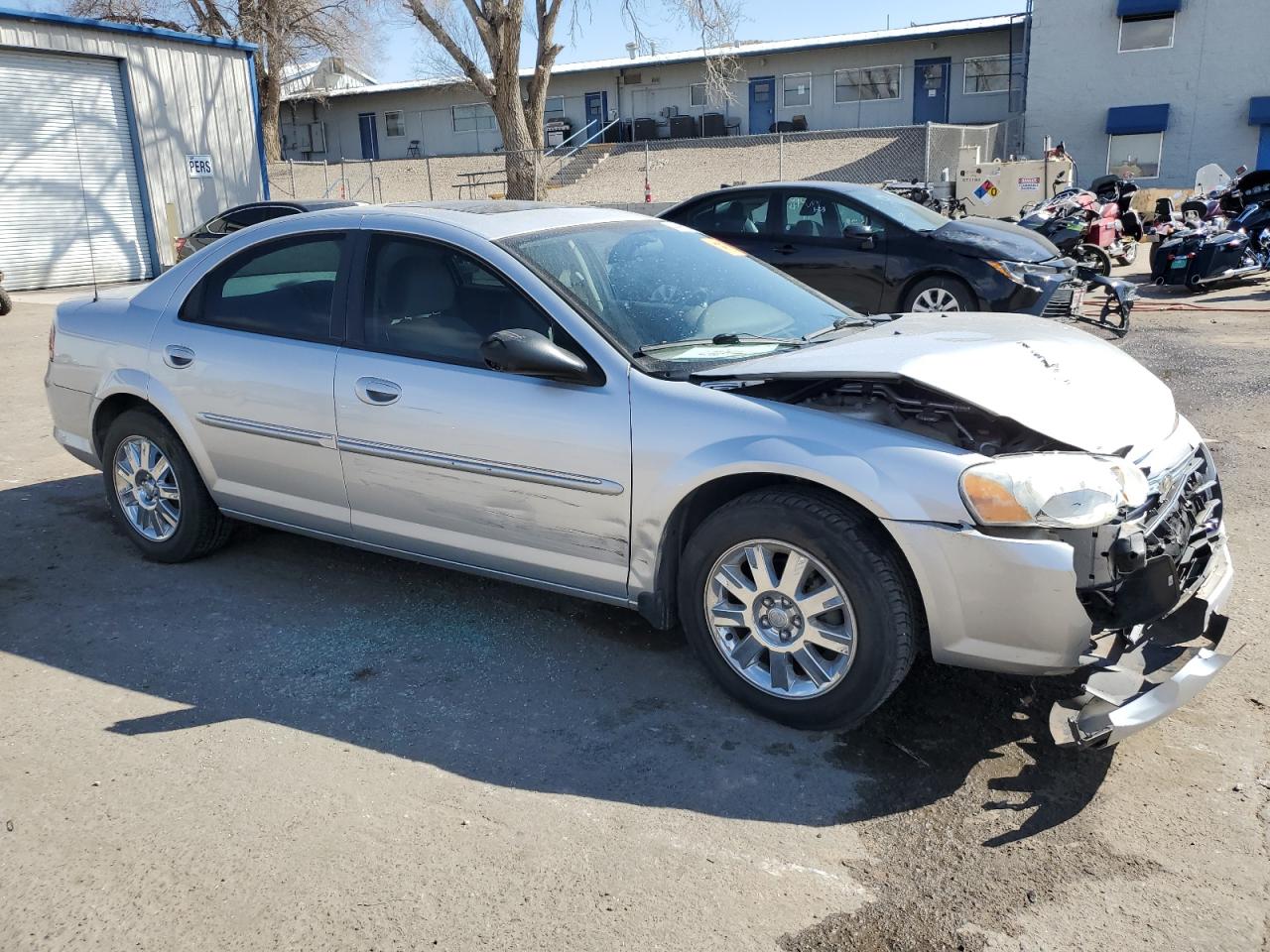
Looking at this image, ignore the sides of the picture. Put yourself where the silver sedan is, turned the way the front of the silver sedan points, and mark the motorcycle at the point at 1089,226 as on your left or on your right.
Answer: on your left

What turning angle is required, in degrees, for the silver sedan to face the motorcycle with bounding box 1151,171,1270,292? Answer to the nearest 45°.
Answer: approximately 90° to its left

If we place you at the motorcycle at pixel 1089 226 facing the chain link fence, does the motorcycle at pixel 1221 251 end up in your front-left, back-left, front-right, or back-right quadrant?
back-right

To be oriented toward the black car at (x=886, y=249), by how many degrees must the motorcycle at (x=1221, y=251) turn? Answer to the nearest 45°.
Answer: approximately 180°

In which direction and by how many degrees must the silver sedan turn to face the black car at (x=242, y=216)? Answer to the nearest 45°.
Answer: approximately 180°

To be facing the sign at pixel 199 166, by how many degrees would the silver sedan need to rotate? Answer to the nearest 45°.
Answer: approximately 180°

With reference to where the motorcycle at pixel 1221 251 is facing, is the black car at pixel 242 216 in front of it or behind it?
behind

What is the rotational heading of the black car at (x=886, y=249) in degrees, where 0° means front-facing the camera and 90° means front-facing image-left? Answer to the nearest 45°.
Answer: approximately 315°

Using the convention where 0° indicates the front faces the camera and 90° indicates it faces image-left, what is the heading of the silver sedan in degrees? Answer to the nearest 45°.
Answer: approximately 315°

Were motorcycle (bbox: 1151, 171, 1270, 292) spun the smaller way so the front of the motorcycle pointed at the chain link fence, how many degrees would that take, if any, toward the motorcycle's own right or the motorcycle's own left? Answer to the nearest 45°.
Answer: approximately 90° to the motorcycle's own left
